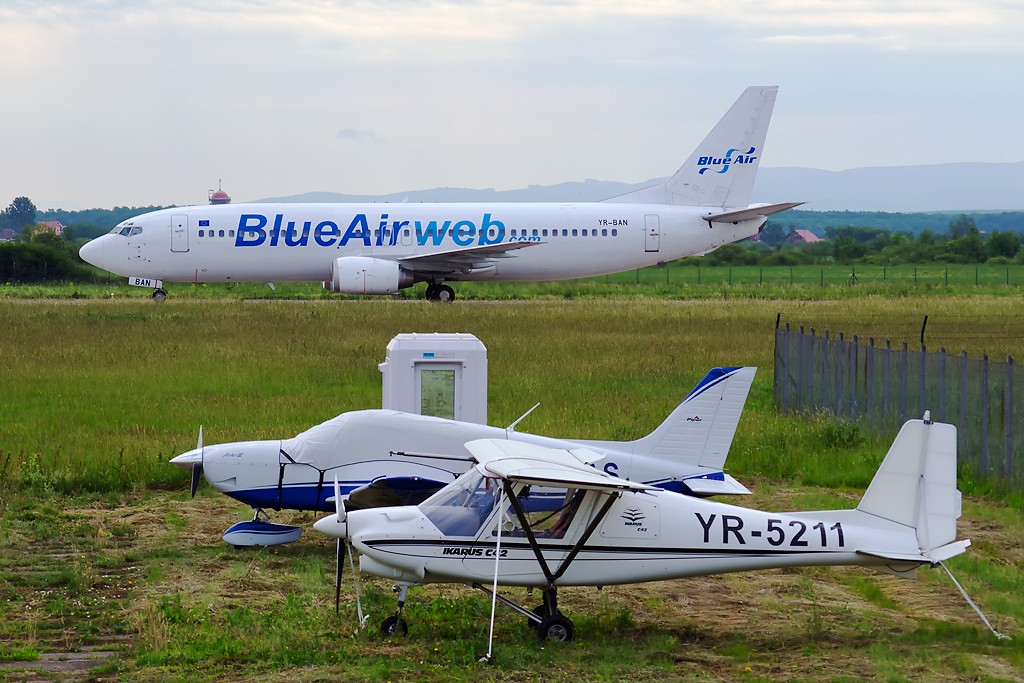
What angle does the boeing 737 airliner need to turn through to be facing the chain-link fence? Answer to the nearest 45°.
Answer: approximately 90° to its left

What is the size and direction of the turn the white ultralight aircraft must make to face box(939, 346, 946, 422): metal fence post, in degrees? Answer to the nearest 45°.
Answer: approximately 135° to its right

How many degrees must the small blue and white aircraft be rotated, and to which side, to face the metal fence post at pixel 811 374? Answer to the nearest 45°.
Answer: approximately 135° to its right

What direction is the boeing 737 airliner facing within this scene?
to the viewer's left

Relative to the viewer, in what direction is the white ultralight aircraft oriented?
to the viewer's left

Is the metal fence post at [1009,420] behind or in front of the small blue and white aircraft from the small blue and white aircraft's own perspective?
behind

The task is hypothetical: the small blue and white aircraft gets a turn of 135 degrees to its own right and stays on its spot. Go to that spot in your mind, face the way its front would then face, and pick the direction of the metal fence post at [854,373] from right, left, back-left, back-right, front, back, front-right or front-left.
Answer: front

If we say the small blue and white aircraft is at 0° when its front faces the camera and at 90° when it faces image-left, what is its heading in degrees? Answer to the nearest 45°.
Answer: approximately 90°
